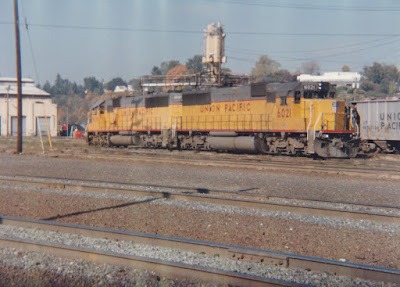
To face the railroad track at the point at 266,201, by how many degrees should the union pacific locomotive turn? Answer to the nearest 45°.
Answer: approximately 45° to its right

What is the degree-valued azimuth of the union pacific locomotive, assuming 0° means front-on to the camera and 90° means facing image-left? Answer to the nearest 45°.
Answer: approximately 315°

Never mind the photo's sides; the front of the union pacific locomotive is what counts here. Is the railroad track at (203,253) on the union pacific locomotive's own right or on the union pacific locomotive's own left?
on the union pacific locomotive's own right
